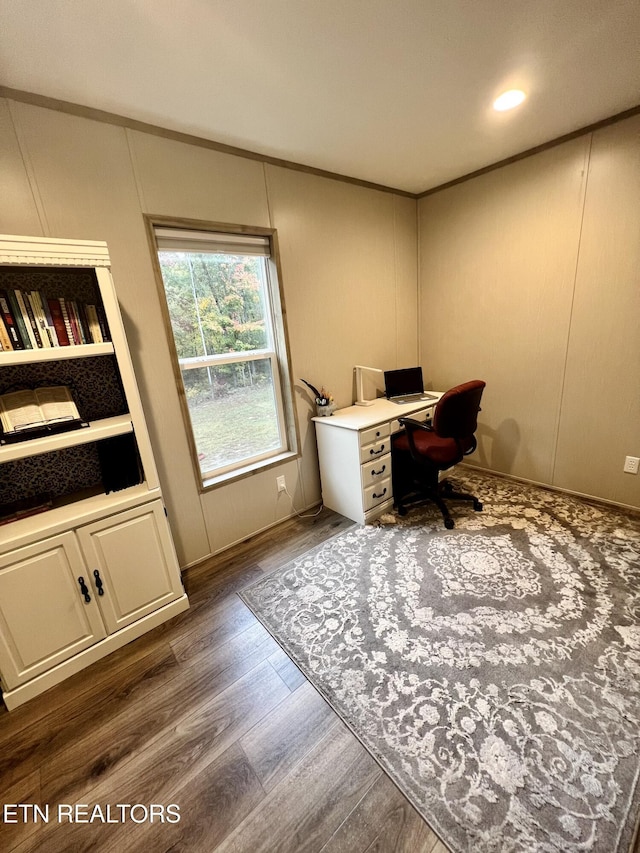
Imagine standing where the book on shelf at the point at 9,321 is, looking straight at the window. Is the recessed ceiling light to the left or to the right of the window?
right

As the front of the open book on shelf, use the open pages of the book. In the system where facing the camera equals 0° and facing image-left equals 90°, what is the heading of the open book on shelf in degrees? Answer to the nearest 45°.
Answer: approximately 315°

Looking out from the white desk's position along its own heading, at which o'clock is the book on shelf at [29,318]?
The book on shelf is roughly at 3 o'clock from the white desk.

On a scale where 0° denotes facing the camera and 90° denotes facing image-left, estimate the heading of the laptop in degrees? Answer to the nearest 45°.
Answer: approximately 315°

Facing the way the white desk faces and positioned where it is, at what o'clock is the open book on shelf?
The open book on shelf is roughly at 3 o'clock from the white desk.

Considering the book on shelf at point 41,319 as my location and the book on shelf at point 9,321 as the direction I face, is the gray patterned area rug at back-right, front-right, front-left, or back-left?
back-left

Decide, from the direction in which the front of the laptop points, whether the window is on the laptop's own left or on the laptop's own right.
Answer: on the laptop's own right

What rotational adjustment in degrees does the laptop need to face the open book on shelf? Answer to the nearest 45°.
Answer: approximately 90° to its right

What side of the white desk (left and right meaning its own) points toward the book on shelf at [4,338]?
right

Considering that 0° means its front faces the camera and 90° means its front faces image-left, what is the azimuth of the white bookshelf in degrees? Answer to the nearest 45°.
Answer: approximately 315°

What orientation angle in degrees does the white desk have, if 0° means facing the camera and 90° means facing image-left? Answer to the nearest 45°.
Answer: approximately 315°

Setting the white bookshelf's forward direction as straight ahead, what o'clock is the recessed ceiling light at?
The recessed ceiling light is roughly at 11 o'clock from the white bookshelf.
